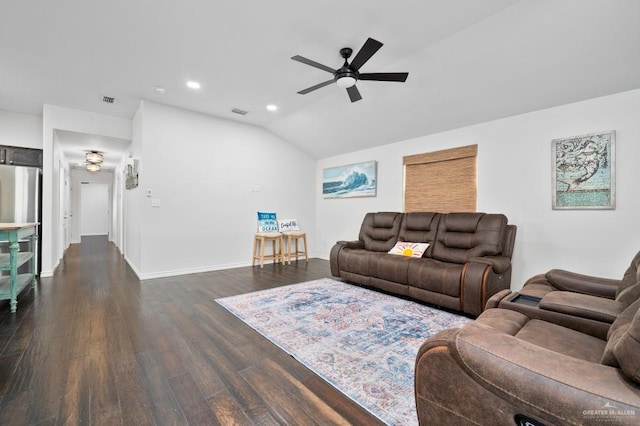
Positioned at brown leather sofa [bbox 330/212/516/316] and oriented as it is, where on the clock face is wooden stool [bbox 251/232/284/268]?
The wooden stool is roughly at 2 o'clock from the brown leather sofa.

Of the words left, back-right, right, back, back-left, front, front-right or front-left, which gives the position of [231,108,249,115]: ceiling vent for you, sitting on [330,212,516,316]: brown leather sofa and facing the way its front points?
front-right

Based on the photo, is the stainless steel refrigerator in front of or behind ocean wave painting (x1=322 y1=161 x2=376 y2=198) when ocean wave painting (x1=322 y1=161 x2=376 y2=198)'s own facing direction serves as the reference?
in front

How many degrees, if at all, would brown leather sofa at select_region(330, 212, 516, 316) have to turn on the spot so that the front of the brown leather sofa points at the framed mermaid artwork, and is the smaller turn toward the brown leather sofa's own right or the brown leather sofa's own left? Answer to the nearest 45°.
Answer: approximately 135° to the brown leather sofa's own left

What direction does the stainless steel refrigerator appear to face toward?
toward the camera

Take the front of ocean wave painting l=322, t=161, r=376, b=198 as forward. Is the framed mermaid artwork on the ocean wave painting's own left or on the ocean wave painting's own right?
on the ocean wave painting's own left

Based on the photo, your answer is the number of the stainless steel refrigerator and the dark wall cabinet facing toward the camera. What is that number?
2

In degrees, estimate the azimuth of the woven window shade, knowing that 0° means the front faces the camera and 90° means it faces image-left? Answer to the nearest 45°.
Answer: approximately 45°

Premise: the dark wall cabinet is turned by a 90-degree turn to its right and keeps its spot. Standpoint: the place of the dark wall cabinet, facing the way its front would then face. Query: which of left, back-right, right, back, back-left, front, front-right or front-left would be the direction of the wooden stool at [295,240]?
back-left
